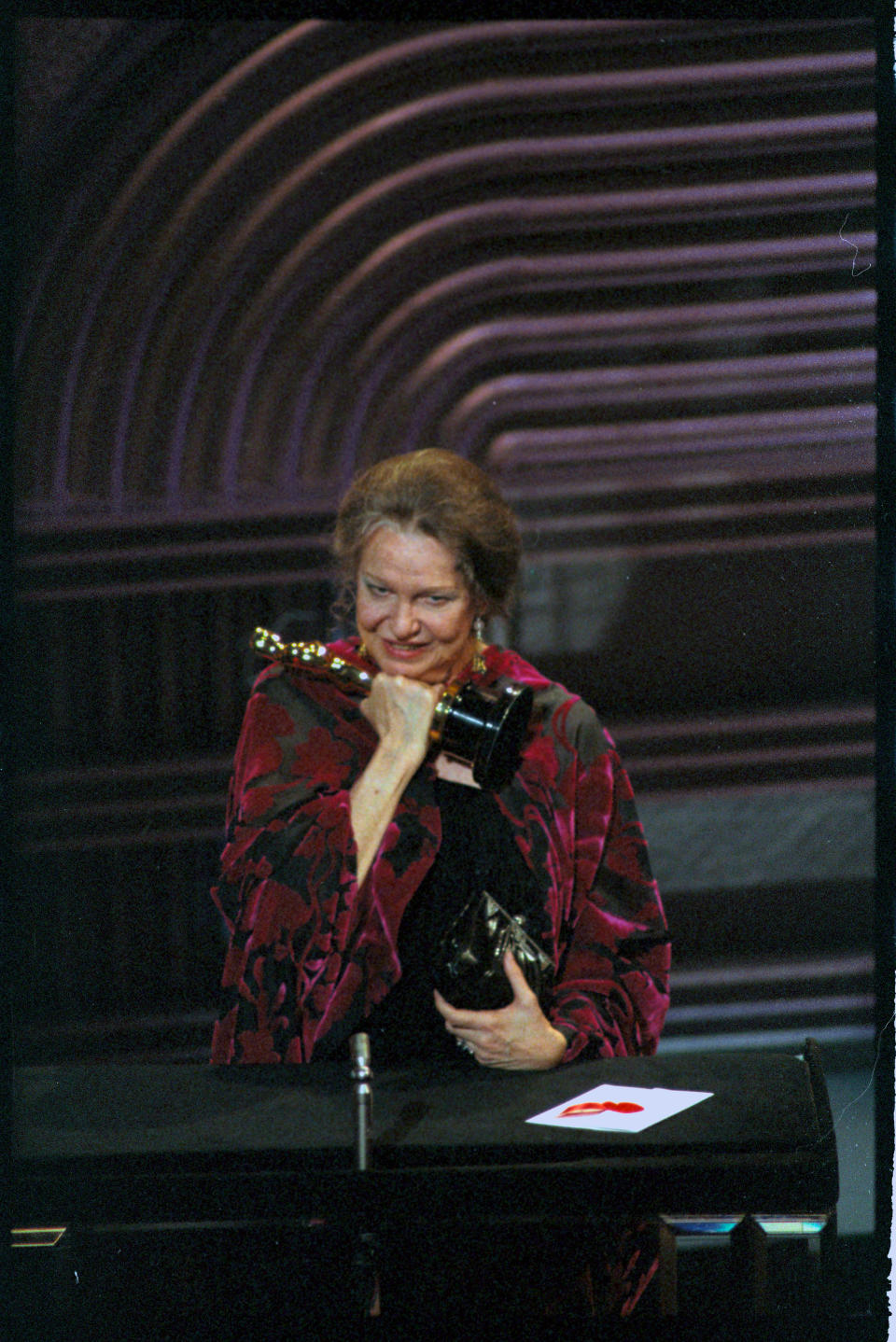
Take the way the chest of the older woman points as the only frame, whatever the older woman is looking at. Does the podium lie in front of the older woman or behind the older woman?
in front

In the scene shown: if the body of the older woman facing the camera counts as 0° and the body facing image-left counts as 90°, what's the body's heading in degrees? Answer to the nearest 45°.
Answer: approximately 0°

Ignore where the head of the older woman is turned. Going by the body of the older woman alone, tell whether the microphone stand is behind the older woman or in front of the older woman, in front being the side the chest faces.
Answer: in front

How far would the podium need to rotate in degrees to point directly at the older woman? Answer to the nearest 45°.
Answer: approximately 180°
